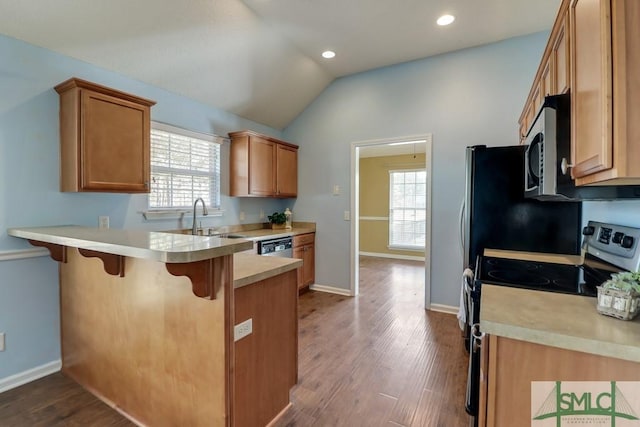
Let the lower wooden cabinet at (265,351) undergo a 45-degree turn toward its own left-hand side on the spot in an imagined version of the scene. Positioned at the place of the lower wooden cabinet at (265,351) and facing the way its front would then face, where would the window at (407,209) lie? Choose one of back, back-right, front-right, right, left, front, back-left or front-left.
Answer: front-right

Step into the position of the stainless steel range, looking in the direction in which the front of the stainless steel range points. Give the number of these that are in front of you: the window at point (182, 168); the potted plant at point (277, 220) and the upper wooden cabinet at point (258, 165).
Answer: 3

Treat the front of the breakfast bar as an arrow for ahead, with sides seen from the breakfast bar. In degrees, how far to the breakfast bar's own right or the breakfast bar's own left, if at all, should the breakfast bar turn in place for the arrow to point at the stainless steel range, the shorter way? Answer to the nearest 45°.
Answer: approximately 90° to the breakfast bar's own left

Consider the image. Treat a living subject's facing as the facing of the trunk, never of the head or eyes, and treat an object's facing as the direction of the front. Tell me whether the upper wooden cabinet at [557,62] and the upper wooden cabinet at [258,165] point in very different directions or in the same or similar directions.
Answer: very different directions

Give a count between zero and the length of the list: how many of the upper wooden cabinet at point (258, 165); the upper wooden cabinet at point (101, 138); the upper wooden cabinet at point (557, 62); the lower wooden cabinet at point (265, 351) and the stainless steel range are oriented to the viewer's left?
2

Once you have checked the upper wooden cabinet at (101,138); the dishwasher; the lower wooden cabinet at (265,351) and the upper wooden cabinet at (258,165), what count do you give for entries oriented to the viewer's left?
0

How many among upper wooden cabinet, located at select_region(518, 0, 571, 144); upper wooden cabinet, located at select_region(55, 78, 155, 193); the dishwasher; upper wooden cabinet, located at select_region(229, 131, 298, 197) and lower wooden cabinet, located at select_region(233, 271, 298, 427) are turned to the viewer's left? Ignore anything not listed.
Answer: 1

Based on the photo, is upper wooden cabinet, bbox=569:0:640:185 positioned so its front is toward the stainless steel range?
no

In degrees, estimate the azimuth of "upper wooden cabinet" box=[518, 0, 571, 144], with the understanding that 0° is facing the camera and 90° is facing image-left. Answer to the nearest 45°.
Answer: approximately 90°

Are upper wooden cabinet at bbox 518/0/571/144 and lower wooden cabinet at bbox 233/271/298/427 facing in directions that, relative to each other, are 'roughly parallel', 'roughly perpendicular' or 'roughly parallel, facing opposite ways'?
roughly perpendicular

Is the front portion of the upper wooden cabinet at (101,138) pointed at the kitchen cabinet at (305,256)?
no

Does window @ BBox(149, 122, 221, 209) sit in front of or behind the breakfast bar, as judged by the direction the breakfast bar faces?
behind

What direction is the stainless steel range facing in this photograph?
to the viewer's left
